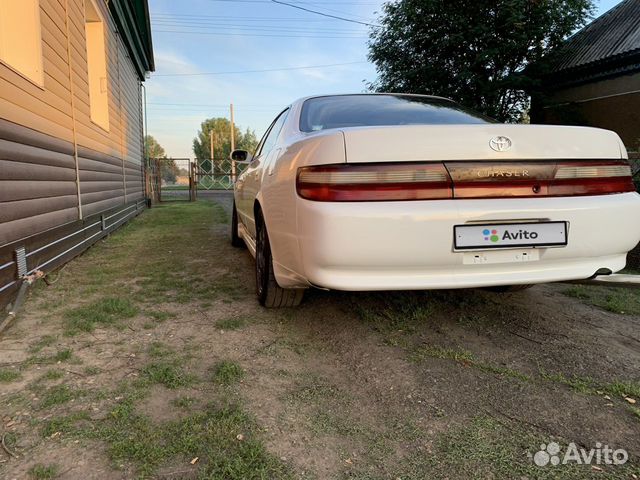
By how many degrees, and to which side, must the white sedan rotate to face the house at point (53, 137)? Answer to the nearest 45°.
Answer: approximately 45° to its left

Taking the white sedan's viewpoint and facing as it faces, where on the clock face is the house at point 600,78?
The house is roughly at 2 o'clock from the white sedan.

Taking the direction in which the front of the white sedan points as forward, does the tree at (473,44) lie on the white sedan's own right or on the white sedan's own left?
on the white sedan's own right

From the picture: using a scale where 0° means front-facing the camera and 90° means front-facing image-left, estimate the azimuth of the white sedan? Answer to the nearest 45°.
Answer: approximately 135°
